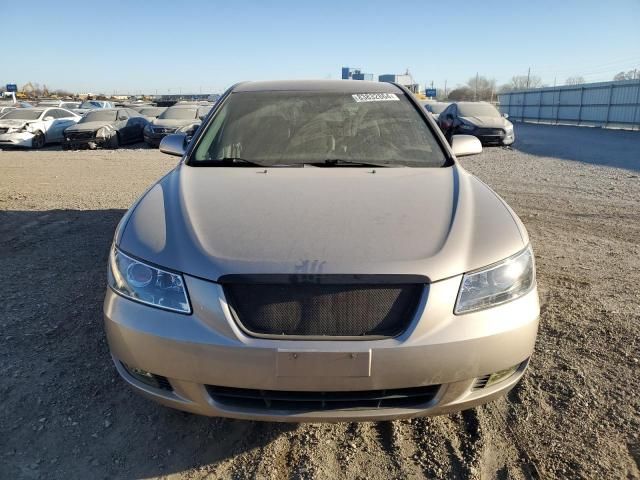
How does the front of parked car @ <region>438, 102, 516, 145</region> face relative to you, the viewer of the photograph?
facing the viewer and to the right of the viewer

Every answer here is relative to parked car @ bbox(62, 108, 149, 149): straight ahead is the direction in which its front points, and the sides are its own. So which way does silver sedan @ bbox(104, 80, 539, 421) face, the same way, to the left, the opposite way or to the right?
the same way

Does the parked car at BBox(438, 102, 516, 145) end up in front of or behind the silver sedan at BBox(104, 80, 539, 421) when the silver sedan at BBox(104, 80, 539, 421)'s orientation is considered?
behind

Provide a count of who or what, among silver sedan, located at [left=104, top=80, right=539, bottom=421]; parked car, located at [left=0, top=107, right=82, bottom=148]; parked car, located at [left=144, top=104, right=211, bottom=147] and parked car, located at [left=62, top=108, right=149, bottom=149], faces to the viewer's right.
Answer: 0

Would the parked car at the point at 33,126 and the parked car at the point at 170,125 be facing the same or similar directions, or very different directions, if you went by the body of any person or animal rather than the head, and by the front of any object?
same or similar directions

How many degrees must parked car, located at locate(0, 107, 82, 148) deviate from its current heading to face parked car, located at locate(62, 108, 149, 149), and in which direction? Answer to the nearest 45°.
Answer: approximately 90° to its left

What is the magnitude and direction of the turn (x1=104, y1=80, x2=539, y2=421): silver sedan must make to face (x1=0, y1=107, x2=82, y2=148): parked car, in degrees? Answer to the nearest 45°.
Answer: approximately 135° to its right

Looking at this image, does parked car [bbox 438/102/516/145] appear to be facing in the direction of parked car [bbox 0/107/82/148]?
no

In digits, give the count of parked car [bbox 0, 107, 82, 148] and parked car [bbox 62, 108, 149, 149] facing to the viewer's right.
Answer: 0

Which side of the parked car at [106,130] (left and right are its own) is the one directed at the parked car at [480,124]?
left

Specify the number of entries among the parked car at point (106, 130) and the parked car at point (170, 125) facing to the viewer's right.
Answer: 0

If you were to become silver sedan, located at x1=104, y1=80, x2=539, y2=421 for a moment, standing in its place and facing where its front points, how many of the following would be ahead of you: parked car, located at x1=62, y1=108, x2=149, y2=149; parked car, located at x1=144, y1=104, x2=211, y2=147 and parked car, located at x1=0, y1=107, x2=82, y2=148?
0

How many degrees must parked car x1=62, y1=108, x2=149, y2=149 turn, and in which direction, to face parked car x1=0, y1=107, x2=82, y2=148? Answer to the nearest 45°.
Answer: approximately 90° to its right

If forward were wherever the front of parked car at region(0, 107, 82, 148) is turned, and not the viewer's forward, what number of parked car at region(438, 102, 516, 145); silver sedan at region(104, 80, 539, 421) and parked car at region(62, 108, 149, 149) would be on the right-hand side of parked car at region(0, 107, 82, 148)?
0

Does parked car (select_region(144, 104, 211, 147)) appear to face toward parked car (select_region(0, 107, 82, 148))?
no

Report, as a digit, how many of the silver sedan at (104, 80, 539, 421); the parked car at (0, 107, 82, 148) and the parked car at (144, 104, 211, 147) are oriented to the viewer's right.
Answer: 0

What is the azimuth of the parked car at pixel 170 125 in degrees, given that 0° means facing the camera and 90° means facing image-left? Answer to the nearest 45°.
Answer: approximately 45°

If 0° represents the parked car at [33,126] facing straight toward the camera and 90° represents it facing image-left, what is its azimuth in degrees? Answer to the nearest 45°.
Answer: approximately 45°

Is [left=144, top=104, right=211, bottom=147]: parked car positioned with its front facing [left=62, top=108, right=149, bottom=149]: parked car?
no

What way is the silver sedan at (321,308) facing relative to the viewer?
toward the camera

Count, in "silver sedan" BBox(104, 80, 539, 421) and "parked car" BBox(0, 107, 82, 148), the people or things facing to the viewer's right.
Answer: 0
